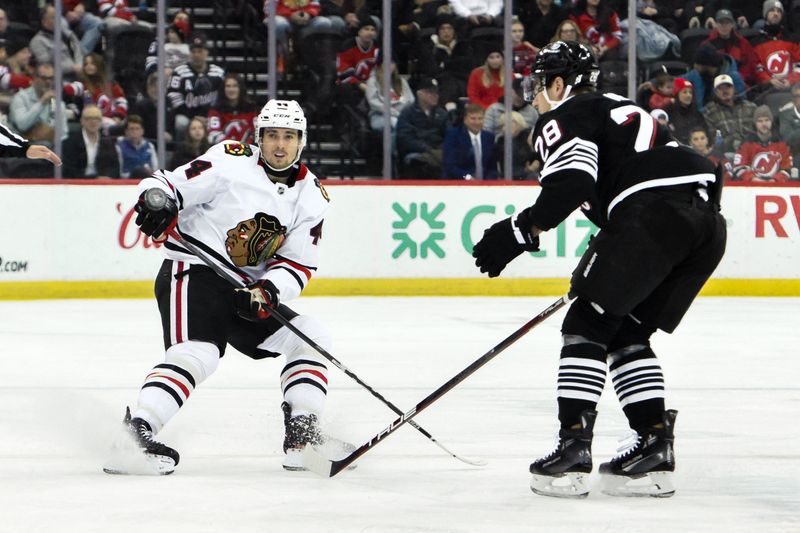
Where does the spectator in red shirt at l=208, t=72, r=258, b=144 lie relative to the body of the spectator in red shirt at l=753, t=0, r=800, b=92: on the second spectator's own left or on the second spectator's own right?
on the second spectator's own right

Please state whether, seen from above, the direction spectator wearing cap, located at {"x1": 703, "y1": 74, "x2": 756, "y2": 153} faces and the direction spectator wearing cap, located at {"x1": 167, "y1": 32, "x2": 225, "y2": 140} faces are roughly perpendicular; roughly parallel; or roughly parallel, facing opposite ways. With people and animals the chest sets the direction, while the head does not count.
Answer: roughly parallel

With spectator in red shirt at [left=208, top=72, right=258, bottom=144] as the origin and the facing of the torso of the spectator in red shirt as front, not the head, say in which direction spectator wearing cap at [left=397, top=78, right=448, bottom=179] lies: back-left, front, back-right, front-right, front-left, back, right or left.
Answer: left

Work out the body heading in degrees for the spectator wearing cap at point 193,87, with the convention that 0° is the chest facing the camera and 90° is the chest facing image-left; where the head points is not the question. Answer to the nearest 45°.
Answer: approximately 0°

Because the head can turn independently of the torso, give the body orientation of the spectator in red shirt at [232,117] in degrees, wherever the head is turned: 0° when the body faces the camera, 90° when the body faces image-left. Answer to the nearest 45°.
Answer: approximately 0°

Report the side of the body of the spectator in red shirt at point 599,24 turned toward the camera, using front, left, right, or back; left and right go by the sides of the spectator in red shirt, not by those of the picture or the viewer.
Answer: front

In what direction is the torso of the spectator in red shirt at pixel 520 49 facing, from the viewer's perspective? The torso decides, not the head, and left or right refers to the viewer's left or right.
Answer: facing the viewer

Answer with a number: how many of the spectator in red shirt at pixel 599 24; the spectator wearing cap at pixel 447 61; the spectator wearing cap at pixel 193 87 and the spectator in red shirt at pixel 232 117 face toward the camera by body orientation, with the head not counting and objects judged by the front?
4

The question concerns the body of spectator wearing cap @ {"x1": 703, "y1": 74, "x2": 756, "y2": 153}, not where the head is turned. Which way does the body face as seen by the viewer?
toward the camera

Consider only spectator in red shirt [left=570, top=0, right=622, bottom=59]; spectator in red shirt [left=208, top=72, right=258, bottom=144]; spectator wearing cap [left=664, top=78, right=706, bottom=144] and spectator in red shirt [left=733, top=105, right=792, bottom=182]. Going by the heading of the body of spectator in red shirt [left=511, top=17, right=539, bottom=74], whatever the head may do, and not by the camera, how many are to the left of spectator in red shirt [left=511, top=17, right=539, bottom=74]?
3

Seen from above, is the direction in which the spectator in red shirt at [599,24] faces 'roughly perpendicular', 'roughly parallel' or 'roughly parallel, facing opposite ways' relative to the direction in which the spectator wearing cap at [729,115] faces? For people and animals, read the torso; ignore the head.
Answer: roughly parallel

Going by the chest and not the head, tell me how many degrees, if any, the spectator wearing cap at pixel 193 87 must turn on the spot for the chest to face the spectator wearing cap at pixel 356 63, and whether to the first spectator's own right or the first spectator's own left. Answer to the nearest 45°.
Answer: approximately 90° to the first spectator's own left

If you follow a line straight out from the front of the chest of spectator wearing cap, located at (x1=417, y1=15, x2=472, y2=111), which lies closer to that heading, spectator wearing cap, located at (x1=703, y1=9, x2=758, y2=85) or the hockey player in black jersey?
the hockey player in black jersey

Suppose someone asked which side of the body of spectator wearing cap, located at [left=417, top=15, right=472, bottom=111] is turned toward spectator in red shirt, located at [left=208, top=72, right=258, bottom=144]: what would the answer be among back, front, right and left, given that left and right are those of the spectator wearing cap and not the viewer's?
right

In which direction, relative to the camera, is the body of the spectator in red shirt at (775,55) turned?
toward the camera
